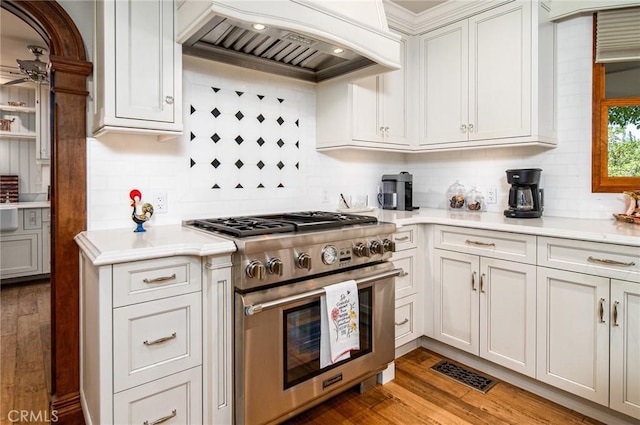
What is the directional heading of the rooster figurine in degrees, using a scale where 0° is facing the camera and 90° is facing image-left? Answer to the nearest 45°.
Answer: approximately 90°

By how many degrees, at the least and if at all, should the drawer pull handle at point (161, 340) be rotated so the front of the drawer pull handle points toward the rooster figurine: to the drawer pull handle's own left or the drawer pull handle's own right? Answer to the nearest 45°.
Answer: approximately 135° to the drawer pull handle's own left

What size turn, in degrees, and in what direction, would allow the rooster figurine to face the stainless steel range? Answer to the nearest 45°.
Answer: approximately 135° to its left

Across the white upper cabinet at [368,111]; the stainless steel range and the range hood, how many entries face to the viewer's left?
0

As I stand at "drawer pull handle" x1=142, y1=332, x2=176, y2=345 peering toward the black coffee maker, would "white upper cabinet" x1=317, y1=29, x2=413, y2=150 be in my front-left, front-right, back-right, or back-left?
front-left

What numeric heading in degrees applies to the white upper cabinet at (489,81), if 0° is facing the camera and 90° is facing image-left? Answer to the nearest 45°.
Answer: approximately 45°

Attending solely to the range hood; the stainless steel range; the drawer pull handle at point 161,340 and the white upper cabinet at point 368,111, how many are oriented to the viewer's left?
0

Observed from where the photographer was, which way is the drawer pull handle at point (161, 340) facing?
facing the viewer and to the right of the viewer

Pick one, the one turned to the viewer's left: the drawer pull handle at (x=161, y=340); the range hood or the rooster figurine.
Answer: the rooster figurine

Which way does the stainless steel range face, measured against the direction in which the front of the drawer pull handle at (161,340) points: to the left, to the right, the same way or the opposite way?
the same way

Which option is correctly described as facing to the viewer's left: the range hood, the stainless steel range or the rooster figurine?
the rooster figurine

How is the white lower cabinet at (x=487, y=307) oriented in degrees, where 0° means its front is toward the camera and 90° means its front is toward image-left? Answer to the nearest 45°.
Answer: approximately 45°

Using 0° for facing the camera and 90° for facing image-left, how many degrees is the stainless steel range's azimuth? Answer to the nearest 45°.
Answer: approximately 315°

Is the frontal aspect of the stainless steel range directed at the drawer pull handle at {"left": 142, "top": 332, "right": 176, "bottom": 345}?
no
